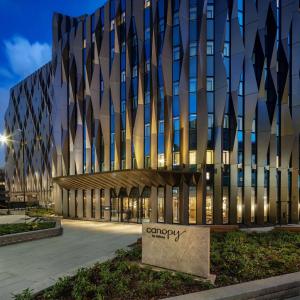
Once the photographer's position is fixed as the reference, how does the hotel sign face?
facing the viewer and to the left of the viewer

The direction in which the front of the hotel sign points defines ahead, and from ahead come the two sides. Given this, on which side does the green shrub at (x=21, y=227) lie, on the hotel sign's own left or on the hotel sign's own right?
on the hotel sign's own right

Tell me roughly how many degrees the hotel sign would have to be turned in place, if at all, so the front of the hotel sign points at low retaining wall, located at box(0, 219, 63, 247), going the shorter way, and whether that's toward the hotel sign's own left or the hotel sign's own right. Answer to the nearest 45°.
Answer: approximately 90° to the hotel sign's own right
